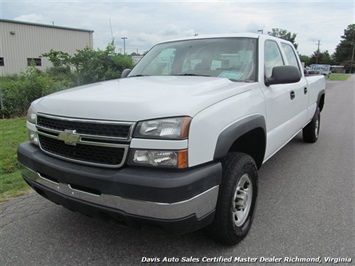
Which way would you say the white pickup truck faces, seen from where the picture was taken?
facing the viewer and to the left of the viewer

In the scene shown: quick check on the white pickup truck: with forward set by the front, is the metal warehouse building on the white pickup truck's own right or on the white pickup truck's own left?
on the white pickup truck's own right

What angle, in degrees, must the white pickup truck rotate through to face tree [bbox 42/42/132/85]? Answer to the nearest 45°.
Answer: approximately 135° to its right
